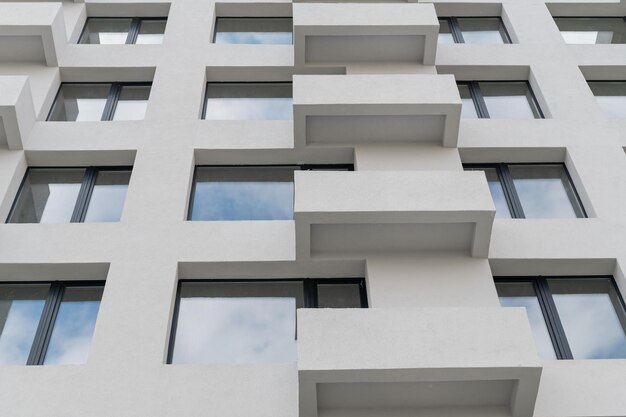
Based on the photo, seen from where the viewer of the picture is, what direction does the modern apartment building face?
facing the viewer
